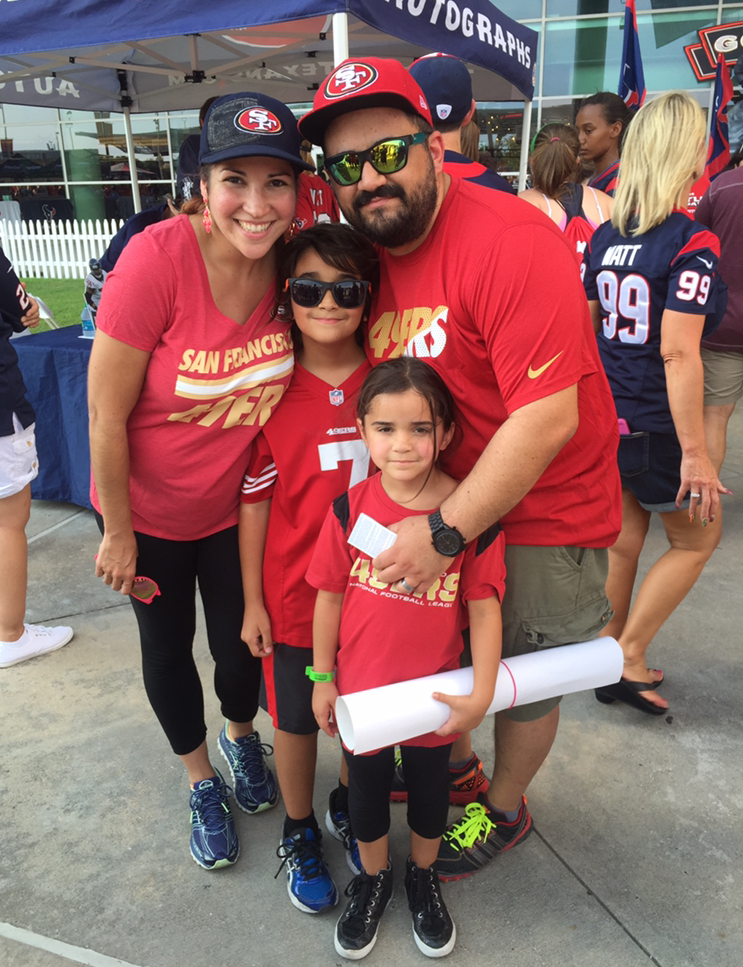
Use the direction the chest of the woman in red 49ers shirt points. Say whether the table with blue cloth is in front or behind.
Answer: behind

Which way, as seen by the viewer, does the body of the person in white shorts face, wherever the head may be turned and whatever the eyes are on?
to the viewer's right

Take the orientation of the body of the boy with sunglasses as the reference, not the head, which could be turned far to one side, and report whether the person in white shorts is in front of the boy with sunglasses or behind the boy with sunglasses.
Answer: behind
